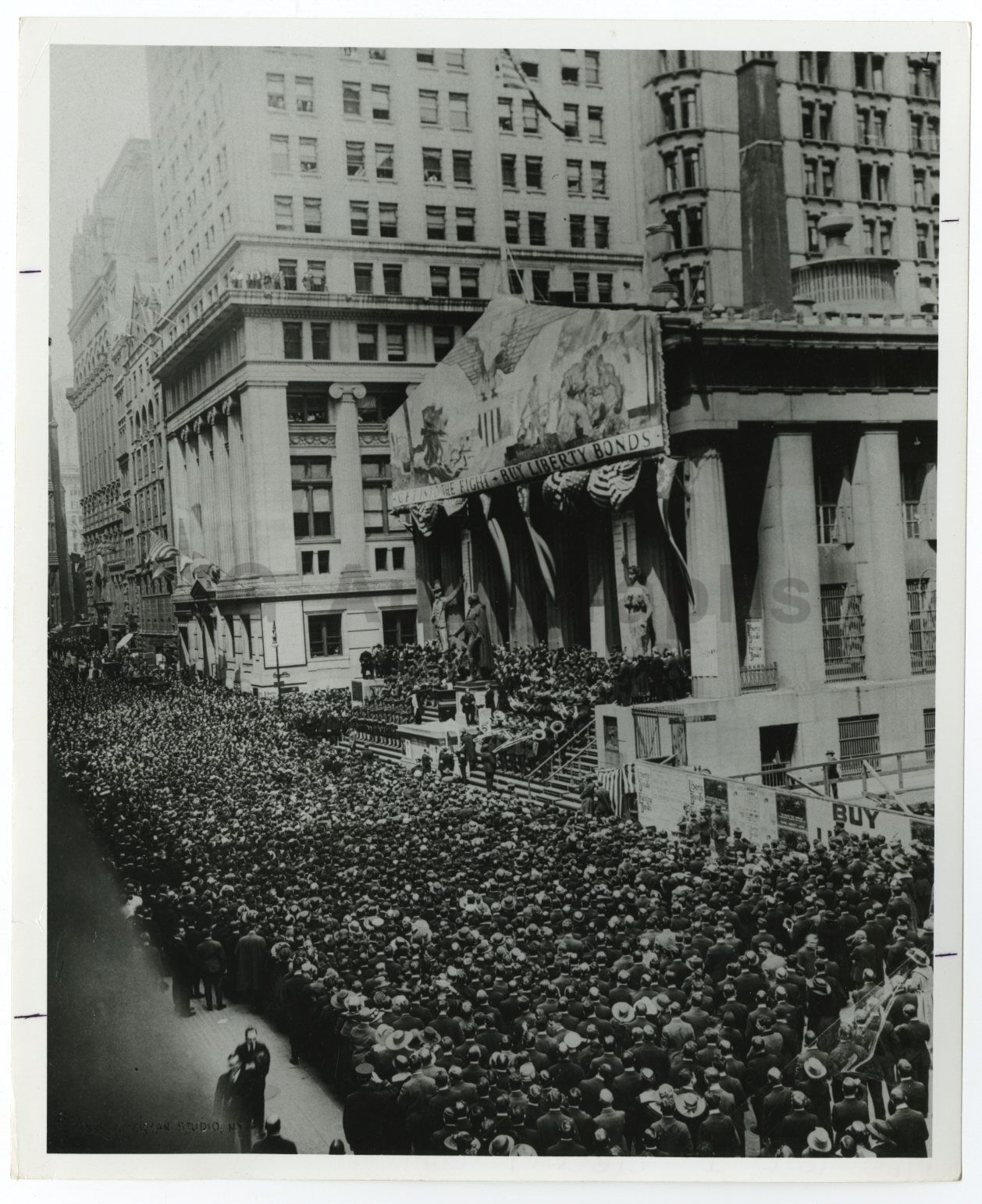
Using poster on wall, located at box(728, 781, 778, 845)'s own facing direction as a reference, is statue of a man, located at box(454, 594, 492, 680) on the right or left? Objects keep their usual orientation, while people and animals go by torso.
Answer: on its right

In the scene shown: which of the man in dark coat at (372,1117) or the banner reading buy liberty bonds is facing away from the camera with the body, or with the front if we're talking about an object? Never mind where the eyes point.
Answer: the man in dark coat

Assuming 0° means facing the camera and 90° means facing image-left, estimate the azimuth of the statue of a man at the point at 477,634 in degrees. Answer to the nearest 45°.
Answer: approximately 45°

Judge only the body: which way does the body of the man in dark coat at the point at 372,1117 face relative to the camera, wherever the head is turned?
away from the camera

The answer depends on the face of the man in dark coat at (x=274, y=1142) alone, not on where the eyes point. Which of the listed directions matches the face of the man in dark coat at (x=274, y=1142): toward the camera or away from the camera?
away from the camera

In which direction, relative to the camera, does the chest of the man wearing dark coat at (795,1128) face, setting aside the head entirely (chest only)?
away from the camera

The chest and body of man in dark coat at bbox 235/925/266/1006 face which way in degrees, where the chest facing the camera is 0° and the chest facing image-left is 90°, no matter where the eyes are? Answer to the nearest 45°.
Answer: approximately 180°

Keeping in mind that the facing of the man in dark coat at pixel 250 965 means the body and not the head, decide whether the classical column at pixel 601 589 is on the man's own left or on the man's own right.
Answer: on the man's own right

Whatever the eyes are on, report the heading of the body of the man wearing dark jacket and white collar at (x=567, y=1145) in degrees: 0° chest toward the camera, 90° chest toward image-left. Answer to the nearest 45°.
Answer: approximately 180°
